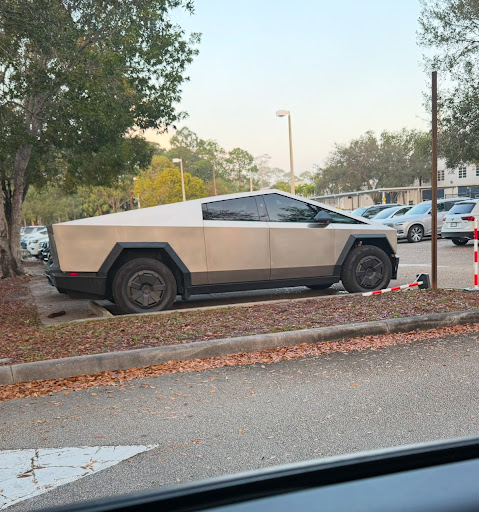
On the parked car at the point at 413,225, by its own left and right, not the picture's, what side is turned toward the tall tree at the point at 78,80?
front

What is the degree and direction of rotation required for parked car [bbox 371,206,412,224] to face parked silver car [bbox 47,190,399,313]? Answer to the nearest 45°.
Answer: approximately 45° to its left

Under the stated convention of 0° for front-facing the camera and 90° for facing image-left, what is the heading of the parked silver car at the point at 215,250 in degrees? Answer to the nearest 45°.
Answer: approximately 270°

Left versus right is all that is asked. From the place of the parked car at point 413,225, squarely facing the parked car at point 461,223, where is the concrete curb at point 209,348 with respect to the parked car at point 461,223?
right

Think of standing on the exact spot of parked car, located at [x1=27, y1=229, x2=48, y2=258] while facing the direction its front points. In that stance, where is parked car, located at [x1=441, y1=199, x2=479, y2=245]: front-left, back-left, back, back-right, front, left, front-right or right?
left

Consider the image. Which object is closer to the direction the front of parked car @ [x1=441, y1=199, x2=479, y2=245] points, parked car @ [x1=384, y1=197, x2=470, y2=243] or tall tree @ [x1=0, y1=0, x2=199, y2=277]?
the parked car

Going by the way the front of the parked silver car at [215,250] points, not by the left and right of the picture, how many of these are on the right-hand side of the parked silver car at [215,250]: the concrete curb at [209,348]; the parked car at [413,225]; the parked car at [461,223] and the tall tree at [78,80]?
1

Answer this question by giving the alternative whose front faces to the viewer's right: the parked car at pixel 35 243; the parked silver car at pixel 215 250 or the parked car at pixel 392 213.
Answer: the parked silver car

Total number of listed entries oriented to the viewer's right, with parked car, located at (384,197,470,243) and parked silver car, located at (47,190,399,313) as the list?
1

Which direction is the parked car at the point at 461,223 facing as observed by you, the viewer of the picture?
facing away from the viewer and to the right of the viewer

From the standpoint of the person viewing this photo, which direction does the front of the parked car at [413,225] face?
facing the viewer and to the left of the viewer

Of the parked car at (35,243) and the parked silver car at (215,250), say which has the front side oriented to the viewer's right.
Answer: the parked silver car
